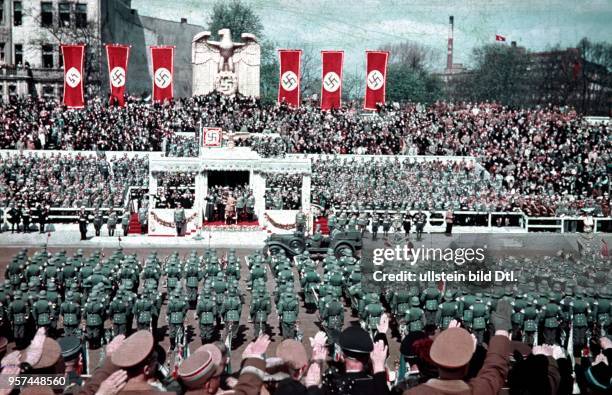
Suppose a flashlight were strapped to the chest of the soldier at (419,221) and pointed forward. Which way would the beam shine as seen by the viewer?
toward the camera

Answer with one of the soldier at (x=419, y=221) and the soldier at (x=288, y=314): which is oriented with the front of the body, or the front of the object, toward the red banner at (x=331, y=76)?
the soldier at (x=288, y=314)

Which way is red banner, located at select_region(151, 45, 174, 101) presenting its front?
toward the camera

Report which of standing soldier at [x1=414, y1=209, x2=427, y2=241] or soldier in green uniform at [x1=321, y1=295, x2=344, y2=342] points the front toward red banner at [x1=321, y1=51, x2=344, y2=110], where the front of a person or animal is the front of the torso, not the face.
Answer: the soldier in green uniform

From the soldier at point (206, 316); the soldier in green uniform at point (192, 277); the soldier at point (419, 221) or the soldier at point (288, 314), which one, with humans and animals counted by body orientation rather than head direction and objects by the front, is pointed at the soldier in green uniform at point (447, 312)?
the soldier at point (419, 221)

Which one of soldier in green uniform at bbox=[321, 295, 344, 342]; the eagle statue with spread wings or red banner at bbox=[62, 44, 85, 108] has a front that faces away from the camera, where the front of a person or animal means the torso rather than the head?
the soldier in green uniform

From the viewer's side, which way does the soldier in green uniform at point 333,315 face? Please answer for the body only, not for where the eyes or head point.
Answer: away from the camera

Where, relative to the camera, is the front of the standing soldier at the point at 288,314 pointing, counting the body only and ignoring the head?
away from the camera

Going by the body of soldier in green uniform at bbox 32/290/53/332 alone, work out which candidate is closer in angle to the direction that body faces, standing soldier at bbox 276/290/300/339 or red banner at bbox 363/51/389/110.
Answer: the red banner

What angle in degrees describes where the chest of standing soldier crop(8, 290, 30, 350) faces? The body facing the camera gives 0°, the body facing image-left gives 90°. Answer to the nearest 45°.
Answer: approximately 180°

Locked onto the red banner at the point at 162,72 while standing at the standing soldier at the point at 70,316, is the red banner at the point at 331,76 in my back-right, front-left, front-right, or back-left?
front-right

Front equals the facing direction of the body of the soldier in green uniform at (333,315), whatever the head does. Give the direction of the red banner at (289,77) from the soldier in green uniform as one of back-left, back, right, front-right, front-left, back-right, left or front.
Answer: front

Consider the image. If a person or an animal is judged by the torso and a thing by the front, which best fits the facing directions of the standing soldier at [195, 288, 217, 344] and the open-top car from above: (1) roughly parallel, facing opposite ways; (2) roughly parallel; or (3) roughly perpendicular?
roughly perpendicular

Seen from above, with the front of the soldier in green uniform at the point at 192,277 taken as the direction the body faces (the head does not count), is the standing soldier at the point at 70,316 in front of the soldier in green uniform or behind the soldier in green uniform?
behind

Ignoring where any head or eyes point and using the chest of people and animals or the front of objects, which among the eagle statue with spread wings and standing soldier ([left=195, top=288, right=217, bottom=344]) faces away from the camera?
the standing soldier

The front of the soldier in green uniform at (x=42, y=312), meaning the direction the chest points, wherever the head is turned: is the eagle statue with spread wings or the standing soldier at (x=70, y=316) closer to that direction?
the eagle statue with spread wings

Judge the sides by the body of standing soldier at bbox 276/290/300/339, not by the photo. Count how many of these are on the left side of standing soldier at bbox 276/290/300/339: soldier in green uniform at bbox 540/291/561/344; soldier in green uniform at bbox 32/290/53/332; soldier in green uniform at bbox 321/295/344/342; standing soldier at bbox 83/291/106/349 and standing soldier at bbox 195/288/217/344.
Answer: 3

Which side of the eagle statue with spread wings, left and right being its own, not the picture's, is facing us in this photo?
front

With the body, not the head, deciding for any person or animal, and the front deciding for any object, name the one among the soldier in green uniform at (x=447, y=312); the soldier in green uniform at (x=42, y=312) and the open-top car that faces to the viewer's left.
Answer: the open-top car

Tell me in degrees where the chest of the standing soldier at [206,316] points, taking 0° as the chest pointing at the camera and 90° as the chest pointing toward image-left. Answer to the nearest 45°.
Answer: approximately 180°

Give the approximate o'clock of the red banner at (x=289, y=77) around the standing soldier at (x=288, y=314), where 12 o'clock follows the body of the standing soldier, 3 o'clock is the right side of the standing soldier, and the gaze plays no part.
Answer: The red banner is roughly at 12 o'clock from the standing soldier.
